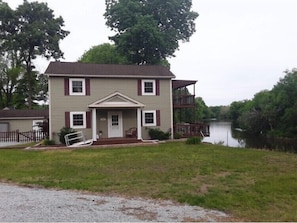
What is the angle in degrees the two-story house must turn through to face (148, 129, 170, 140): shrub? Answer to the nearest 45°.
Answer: approximately 90° to its left

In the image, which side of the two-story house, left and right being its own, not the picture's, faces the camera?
front

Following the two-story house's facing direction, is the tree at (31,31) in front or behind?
behind

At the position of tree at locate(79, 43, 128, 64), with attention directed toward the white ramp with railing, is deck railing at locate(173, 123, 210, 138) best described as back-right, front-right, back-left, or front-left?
front-left

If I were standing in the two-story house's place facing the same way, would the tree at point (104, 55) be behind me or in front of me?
behind

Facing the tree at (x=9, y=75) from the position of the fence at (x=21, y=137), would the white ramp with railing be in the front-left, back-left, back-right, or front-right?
back-right

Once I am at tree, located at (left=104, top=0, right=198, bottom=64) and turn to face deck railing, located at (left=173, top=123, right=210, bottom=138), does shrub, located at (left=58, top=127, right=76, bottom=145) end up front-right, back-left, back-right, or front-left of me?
front-right

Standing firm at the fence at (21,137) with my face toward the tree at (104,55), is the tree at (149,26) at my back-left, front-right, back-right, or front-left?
front-right

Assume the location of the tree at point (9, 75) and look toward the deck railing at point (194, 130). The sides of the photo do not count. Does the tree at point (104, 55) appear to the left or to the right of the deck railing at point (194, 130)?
left

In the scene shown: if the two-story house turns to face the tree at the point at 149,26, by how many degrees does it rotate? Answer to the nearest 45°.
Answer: approximately 180°
